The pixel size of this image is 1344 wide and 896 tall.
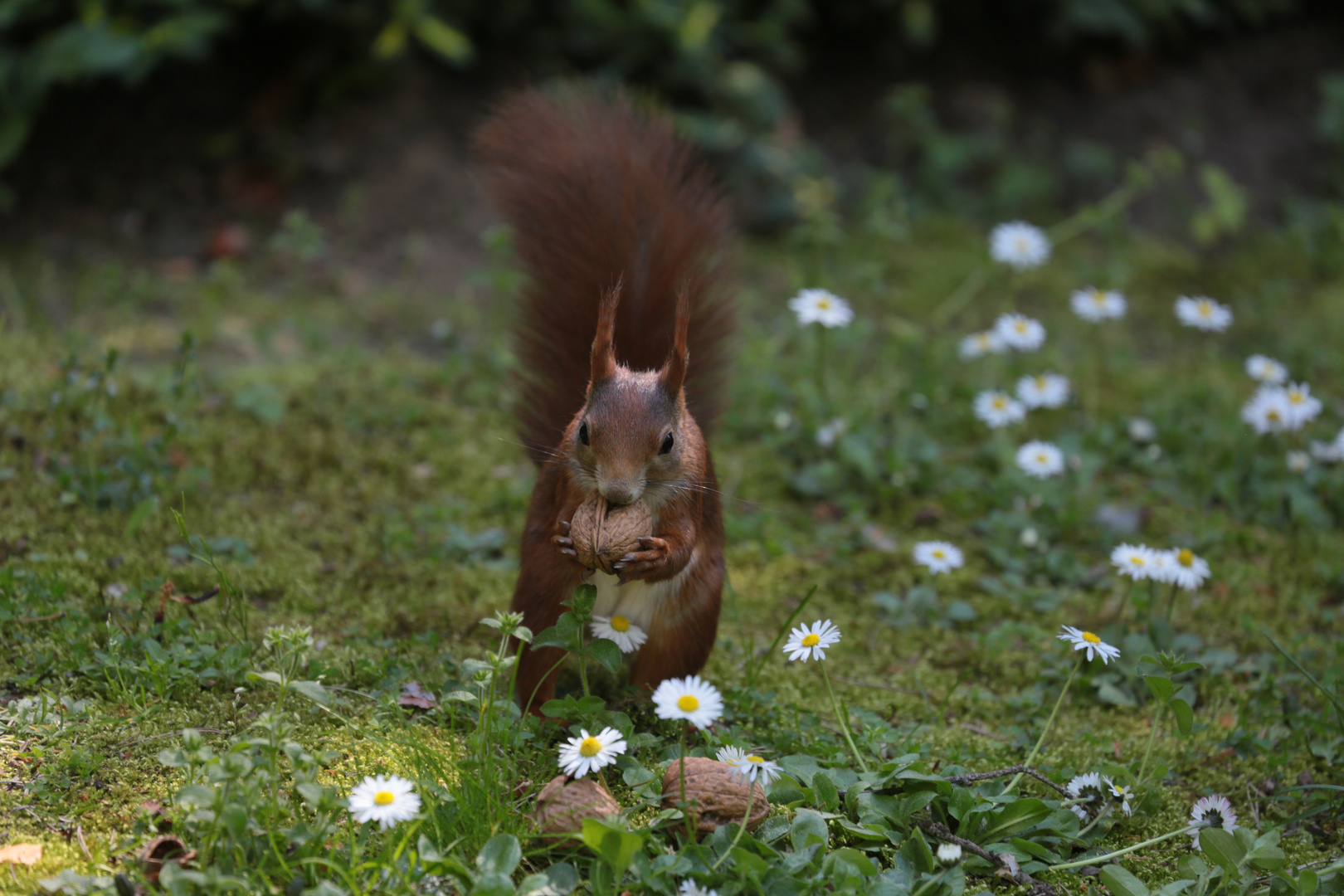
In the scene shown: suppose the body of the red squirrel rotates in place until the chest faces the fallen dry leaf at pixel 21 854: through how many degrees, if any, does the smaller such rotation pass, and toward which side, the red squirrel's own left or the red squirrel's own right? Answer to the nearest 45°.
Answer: approximately 45° to the red squirrel's own right

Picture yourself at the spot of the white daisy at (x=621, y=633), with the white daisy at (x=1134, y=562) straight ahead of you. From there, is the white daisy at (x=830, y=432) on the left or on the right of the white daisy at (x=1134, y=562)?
left

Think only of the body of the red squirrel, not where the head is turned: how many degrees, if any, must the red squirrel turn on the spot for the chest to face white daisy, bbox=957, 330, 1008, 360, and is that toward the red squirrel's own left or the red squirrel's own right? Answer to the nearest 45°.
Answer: approximately 135° to the red squirrel's own left

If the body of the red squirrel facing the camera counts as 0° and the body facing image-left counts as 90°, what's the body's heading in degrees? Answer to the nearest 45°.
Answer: approximately 0°

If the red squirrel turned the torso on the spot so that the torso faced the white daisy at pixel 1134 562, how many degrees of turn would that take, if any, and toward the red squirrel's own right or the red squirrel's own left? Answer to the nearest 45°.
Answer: approximately 90° to the red squirrel's own left

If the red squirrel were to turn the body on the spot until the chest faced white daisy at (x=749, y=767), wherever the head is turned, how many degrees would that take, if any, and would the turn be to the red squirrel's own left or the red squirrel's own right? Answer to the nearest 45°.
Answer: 0° — it already faces it

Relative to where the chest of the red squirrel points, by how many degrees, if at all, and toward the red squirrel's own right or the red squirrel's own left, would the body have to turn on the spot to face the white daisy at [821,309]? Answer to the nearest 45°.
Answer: approximately 135° to the red squirrel's own left

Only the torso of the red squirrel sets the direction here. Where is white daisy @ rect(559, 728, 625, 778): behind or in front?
in front

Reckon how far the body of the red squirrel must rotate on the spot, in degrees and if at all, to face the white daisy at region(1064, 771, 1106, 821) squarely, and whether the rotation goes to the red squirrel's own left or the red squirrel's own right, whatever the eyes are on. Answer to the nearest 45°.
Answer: approximately 45° to the red squirrel's own left

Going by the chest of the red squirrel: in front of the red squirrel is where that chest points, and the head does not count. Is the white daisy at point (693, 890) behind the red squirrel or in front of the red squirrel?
in front
